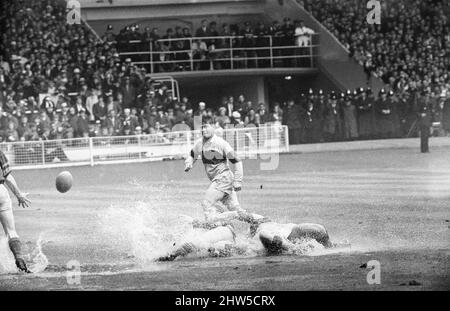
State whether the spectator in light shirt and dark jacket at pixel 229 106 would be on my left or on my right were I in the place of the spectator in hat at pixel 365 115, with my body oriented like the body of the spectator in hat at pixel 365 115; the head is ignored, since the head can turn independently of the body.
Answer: on my right

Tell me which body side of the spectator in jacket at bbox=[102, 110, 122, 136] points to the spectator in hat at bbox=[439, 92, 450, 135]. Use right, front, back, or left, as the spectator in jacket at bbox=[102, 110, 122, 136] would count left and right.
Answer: left

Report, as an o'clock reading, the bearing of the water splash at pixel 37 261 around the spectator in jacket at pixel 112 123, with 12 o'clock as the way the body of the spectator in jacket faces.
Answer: The water splash is roughly at 12 o'clock from the spectator in jacket.

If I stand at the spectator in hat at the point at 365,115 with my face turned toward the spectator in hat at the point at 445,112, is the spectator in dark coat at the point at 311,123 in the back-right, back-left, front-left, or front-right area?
back-right

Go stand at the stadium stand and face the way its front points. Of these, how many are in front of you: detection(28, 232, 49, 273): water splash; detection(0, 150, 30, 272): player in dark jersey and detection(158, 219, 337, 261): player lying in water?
3

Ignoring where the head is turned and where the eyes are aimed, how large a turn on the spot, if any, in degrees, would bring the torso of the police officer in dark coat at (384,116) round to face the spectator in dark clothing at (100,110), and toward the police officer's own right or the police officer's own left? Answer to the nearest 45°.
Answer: approximately 45° to the police officer's own right

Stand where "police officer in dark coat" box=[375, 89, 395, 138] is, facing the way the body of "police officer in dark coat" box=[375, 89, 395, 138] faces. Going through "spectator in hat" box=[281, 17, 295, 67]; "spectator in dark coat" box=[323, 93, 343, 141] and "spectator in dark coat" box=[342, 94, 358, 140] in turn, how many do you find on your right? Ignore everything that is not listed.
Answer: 3

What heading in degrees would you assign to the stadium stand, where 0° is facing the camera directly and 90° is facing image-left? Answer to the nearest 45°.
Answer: approximately 0°
